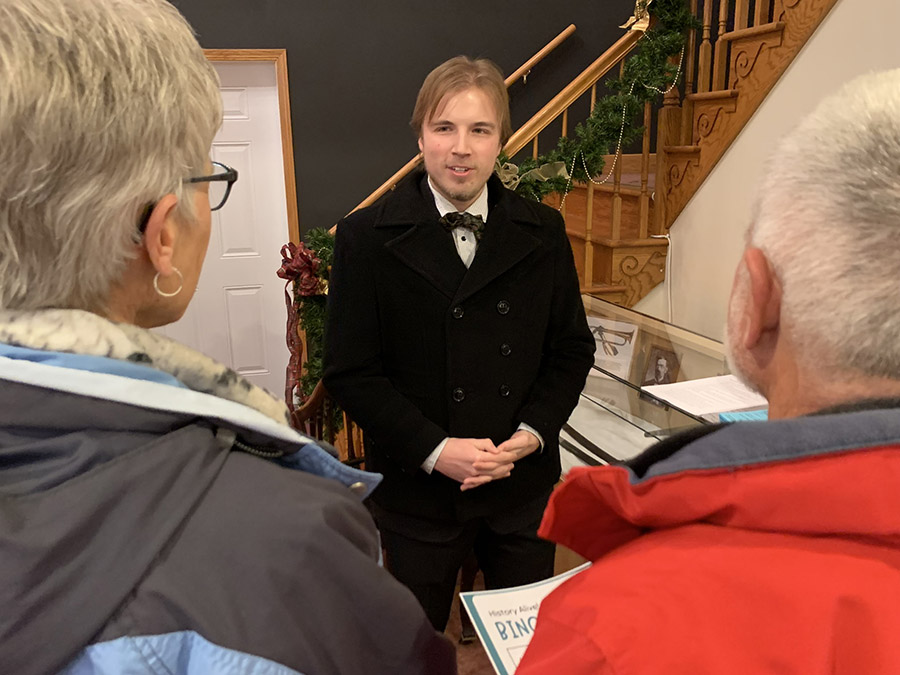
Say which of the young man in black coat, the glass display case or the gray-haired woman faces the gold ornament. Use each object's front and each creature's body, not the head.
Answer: the gray-haired woman

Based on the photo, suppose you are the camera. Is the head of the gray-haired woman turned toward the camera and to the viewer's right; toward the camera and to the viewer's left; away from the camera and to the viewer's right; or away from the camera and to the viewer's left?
away from the camera and to the viewer's right

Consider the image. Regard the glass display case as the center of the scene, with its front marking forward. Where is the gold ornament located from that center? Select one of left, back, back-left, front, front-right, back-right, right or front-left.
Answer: back-right

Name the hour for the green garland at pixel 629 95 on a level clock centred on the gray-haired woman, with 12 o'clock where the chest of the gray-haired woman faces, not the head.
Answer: The green garland is roughly at 12 o'clock from the gray-haired woman.

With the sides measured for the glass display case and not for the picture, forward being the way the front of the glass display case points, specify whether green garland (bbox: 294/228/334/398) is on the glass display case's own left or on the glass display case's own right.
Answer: on the glass display case's own right

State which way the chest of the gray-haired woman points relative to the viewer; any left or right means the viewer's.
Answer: facing away from the viewer and to the right of the viewer

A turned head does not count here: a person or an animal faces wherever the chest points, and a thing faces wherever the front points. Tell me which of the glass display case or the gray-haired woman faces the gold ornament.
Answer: the gray-haired woman

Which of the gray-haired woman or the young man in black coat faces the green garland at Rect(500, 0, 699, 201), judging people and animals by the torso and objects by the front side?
the gray-haired woman
